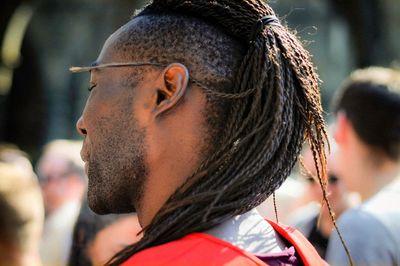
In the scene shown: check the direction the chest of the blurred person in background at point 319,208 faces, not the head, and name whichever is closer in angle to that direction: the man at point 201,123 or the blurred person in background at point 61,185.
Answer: the man

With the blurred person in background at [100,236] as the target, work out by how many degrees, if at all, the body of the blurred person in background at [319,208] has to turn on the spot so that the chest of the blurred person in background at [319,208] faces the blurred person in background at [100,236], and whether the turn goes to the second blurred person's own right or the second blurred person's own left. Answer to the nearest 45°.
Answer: approximately 45° to the second blurred person's own right

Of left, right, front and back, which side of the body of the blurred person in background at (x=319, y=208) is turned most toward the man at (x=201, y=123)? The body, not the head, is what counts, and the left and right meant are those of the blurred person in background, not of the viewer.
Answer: front

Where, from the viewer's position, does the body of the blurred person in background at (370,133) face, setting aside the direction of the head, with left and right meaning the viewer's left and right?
facing away from the viewer and to the left of the viewer

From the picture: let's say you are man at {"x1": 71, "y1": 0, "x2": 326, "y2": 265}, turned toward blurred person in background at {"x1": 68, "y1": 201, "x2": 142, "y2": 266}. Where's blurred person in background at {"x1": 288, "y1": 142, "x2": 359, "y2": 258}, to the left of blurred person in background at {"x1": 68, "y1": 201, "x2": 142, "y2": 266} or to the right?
right
